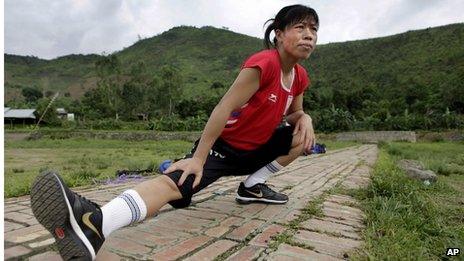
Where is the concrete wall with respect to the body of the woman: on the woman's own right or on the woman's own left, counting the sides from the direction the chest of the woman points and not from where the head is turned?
on the woman's own left

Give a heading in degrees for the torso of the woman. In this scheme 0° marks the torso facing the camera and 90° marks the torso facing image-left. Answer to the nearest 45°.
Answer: approximately 315°
